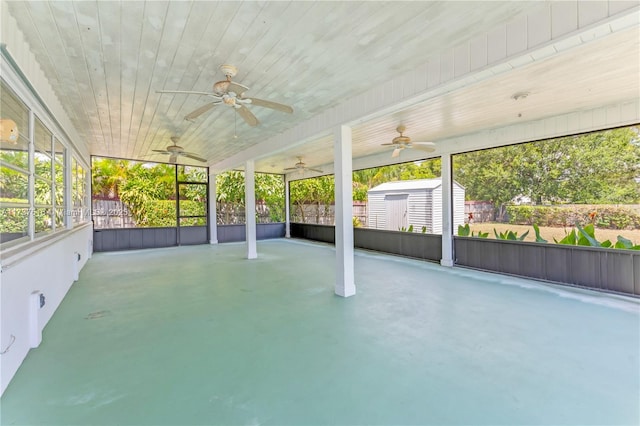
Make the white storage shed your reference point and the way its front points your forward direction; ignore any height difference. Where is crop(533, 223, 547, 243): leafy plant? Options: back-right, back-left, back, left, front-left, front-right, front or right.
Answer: left

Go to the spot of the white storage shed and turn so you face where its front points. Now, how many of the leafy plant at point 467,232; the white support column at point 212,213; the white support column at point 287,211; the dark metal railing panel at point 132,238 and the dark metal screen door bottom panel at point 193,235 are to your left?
1

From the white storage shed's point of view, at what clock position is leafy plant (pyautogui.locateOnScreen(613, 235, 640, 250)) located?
The leafy plant is roughly at 9 o'clock from the white storage shed.

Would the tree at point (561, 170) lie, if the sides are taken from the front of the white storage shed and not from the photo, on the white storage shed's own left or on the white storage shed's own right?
on the white storage shed's own left

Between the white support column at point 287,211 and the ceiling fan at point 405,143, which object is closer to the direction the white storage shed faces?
the ceiling fan

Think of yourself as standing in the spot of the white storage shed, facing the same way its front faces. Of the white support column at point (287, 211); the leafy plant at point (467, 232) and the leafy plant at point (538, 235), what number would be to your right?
1

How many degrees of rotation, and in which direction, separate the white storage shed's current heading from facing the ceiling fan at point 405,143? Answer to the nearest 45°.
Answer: approximately 45° to its left

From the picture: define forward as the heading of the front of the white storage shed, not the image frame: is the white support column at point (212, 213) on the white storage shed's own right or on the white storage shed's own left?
on the white storage shed's own right

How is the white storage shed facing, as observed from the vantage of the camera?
facing the viewer and to the left of the viewer

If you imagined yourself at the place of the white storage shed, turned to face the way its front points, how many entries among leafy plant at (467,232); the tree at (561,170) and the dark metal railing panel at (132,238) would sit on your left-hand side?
2

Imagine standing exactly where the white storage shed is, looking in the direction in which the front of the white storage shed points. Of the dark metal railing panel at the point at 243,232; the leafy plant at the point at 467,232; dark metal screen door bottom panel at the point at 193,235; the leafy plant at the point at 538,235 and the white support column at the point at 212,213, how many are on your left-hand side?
2

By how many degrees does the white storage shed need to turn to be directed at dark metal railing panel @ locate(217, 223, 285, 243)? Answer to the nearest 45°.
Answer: approximately 45° to its right

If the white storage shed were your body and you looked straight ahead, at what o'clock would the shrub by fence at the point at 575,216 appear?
The shrub by fence is roughly at 9 o'clock from the white storage shed.
